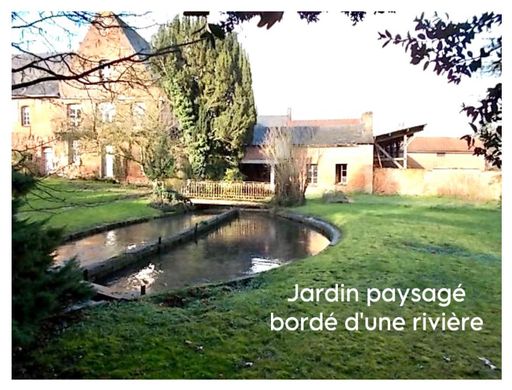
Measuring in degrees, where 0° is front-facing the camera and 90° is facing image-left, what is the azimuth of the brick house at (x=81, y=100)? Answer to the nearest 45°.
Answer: approximately 0°

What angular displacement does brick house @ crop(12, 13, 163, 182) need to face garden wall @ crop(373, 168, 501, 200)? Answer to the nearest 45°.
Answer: approximately 90° to its left
